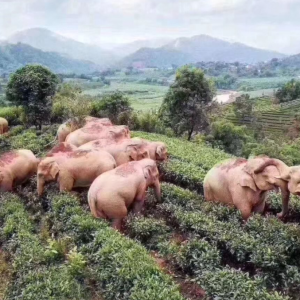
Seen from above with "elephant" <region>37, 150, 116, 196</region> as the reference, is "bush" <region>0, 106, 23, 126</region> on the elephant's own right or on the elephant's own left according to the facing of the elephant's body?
on the elephant's own right

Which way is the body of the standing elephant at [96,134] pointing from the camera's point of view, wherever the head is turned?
to the viewer's right

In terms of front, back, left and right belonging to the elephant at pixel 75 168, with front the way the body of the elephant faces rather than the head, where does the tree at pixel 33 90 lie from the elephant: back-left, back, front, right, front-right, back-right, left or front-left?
right

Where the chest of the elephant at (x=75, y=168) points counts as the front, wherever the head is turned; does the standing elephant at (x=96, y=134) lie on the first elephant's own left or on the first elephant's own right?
on the first elephant's own right

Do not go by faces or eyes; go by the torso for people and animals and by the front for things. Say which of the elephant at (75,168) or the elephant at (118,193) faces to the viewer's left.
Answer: the elephant at (75,168)

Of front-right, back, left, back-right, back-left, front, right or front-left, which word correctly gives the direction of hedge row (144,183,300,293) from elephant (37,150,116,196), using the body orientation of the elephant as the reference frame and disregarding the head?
back-left

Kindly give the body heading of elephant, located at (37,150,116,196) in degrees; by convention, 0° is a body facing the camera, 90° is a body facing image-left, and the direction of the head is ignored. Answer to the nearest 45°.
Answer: approximately 90°
